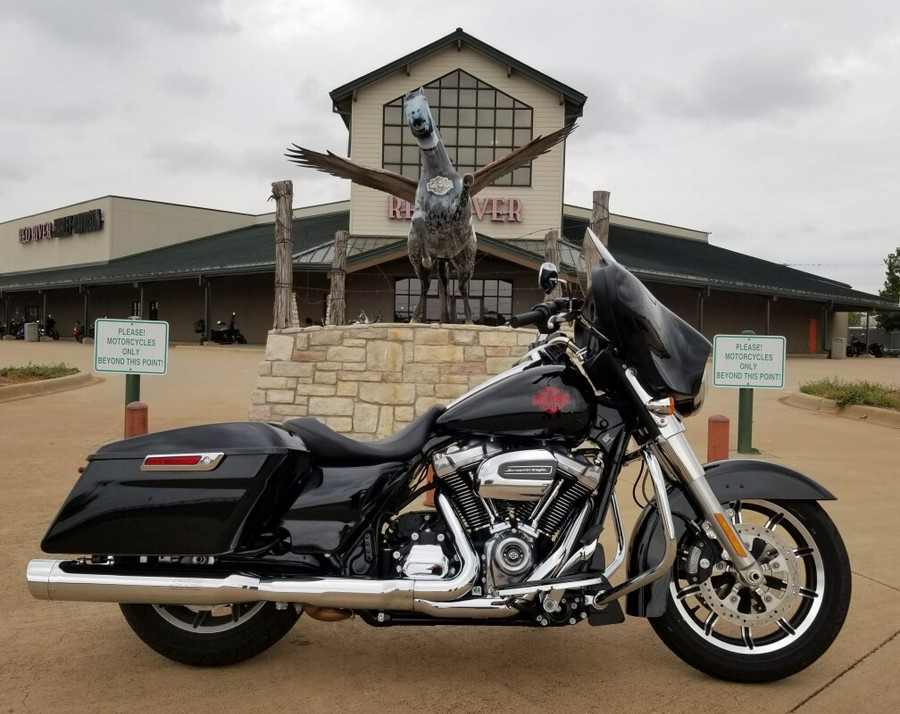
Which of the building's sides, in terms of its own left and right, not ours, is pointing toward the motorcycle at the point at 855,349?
left

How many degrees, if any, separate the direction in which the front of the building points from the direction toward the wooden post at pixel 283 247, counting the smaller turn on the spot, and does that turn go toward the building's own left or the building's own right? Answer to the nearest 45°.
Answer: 0° — it already faces it

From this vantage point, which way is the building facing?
toward the camera

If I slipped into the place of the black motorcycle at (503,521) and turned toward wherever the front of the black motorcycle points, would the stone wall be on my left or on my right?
on my left

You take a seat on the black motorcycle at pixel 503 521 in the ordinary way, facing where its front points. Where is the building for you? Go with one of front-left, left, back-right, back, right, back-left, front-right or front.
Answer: left

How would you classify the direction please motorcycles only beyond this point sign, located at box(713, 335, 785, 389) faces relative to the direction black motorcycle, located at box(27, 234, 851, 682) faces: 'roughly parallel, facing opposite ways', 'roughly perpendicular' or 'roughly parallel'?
roughly perpendicular

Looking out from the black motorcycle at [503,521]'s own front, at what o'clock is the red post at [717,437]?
The red post is roughly at 10 o'clock from the black motorcycle.

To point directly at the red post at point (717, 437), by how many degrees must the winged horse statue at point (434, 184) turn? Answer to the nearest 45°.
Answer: approximately 45° to its left

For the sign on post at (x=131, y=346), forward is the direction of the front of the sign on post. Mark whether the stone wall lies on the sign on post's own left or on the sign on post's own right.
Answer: on the sign on post's own left

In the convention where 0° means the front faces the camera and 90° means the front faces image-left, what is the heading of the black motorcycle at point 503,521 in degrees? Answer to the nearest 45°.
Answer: approximately 270°

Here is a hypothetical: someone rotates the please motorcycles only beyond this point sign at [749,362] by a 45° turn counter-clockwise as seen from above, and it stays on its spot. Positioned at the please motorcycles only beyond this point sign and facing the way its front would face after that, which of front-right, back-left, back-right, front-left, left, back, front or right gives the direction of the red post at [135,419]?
right

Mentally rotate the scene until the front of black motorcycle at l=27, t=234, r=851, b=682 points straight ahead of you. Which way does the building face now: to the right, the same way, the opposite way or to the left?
to the right

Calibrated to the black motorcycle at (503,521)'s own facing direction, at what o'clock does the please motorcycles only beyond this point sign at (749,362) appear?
The please motorcycles only beyond this point sign is roughly at 10 o'clock from the black motorcycle.

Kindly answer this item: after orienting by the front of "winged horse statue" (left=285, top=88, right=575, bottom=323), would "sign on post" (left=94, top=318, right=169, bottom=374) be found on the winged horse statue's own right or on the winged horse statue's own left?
on the winged horse statue's own right

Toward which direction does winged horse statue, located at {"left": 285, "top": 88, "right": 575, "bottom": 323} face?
toward the camera

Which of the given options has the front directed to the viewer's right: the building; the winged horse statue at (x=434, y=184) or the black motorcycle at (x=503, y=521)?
the black motorcycle

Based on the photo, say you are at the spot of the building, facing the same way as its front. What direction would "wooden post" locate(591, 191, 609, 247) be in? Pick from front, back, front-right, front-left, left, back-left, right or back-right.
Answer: front
